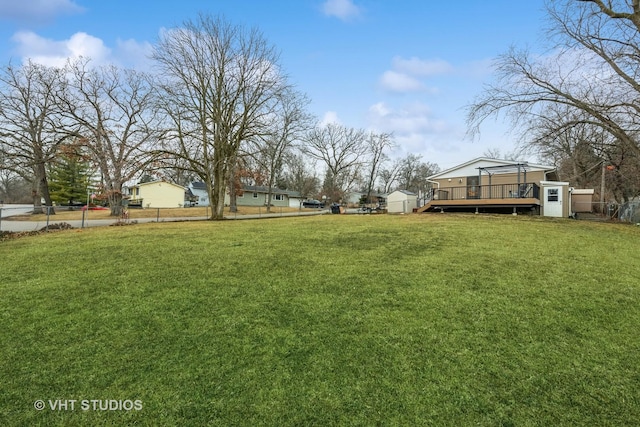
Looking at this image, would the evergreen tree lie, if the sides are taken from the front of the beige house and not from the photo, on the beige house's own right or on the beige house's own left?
on the beige house's own left

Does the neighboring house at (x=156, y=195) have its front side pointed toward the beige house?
no

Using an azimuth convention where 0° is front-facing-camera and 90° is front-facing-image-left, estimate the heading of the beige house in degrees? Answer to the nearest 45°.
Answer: approximately 180°

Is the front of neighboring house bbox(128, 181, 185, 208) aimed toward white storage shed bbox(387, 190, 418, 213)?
no

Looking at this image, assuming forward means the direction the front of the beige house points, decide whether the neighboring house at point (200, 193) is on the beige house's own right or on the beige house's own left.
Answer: on the beige house's own left

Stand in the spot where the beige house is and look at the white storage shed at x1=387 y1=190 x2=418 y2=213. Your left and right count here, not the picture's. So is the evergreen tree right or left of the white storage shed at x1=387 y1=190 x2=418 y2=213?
left

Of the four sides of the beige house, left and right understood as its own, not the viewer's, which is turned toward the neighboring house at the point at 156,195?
left

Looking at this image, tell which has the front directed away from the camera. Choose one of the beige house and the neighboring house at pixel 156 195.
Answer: the beige house
